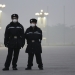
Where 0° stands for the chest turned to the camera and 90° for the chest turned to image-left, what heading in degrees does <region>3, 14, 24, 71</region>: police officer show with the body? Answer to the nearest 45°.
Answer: approximately 0°
